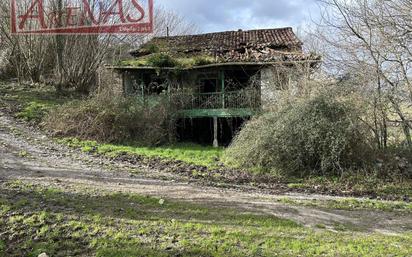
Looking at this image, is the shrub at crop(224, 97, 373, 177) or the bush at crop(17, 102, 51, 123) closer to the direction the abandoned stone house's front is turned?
the shrub

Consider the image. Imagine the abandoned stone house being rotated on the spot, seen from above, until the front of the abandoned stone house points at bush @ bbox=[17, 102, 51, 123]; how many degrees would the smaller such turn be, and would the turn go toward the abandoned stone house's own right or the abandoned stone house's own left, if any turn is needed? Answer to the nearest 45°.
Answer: approximately 90° to the abandoned stone house's own right

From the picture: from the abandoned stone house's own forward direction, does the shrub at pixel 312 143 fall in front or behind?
in front

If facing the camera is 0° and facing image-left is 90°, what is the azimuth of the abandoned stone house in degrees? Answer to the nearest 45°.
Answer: approximately 0°

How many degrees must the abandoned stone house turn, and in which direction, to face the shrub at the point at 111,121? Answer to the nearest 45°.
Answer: approximately 45° to its right
